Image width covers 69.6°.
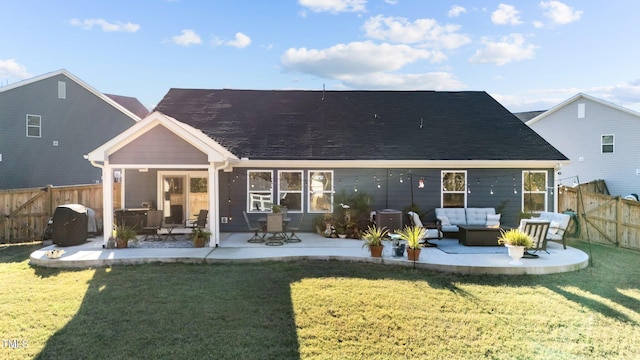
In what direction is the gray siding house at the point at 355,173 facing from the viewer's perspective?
away from the camera

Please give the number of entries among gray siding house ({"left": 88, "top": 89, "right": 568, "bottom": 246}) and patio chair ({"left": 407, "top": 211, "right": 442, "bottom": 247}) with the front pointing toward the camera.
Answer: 0

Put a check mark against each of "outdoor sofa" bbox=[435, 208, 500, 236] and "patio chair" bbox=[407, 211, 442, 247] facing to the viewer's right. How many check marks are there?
1

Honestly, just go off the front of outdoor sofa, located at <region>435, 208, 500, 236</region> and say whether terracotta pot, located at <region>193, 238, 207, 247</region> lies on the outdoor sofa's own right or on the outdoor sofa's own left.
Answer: on the outdoor sofa's own right

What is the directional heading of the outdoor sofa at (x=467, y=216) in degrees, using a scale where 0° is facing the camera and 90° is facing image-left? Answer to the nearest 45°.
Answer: approximately 0°

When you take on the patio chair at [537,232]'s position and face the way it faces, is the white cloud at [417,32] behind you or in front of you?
in front

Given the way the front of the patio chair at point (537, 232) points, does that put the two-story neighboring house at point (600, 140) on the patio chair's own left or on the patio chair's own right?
on the patio chair's own right

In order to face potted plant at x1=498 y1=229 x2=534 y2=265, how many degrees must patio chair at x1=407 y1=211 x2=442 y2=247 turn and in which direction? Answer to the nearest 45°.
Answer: approximately 45° to its right

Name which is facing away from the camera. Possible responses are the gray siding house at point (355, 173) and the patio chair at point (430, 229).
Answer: the gray siding house

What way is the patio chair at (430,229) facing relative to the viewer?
to the viewer's right
